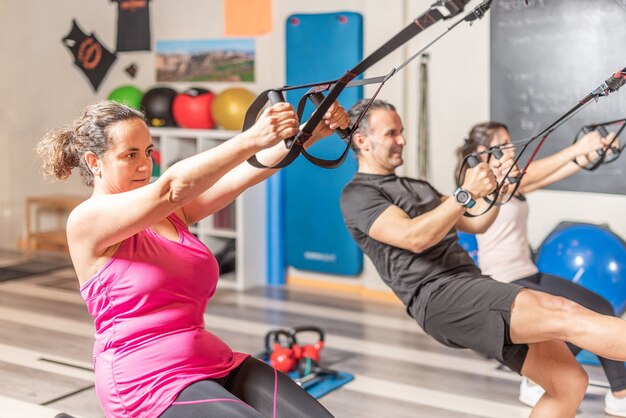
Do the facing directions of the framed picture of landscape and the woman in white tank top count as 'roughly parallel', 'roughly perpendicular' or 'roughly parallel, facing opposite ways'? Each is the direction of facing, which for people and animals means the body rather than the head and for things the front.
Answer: roughly perpendicular

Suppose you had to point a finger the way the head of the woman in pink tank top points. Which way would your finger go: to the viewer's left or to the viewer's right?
to the viewer's right

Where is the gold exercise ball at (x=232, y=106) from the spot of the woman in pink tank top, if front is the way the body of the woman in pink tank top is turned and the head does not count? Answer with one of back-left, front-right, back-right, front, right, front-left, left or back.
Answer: back-left

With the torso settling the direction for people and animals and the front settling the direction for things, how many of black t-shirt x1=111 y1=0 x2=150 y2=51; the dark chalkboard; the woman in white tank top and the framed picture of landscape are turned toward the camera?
3

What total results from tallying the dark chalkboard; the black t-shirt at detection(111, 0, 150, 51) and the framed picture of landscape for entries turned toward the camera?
3

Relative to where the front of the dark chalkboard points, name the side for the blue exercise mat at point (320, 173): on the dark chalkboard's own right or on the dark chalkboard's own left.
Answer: on the dark chalkboard's own right

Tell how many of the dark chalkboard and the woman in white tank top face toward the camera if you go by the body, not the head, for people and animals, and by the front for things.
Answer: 1

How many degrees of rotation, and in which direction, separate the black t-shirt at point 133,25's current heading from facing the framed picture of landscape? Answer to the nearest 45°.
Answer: approximately 45° to its left

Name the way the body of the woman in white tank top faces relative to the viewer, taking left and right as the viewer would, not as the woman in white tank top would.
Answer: facing to the right of the viewer

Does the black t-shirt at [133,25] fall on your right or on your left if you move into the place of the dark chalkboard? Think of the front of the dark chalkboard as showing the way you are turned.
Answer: on your right

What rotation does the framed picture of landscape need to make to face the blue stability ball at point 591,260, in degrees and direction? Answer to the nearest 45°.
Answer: approximately 45° to its left
